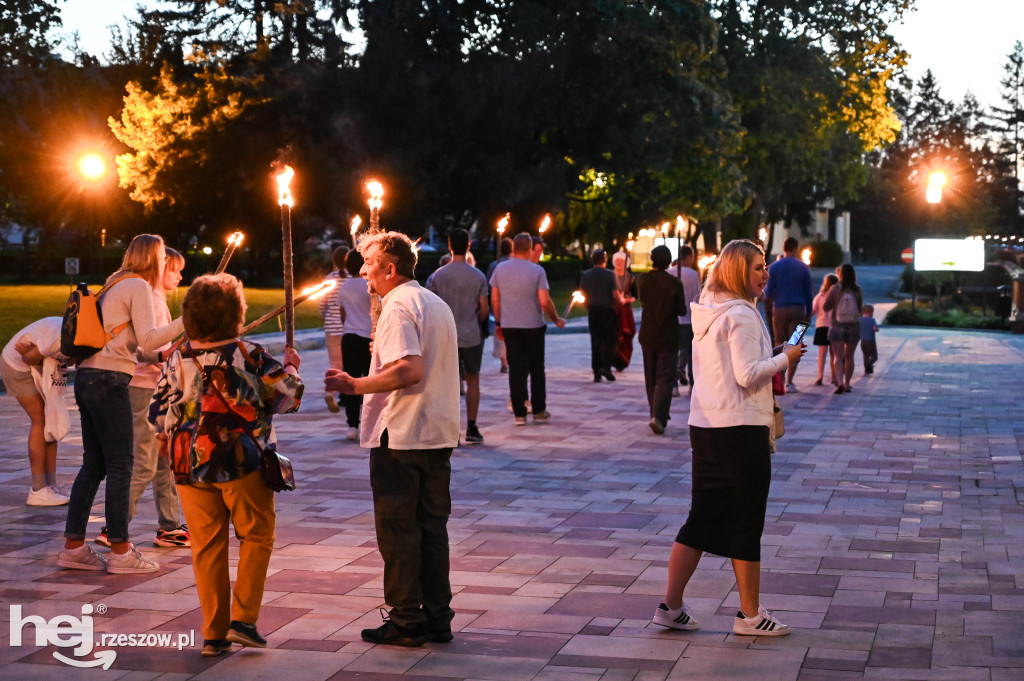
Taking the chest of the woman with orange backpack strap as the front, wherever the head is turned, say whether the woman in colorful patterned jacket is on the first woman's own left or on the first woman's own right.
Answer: on the first woman's own right

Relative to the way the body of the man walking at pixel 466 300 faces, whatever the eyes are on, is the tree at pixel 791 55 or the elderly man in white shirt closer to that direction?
the tree

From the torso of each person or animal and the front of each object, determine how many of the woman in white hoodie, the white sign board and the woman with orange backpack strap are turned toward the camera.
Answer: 1

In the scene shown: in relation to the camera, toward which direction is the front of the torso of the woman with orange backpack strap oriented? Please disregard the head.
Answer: to the viewer's right

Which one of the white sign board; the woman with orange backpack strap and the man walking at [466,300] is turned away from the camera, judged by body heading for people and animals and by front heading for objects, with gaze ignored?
the man walking

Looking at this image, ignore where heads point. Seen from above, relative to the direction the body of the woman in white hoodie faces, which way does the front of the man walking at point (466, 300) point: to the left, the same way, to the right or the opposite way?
to the left

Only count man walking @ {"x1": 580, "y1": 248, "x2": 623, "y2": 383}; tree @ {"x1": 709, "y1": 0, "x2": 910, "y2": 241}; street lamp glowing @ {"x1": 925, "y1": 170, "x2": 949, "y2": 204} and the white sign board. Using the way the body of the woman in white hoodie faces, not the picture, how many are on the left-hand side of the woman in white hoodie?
4

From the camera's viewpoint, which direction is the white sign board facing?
toward the camera

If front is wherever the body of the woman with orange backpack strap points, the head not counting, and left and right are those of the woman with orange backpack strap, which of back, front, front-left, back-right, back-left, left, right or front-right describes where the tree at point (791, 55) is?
front-left

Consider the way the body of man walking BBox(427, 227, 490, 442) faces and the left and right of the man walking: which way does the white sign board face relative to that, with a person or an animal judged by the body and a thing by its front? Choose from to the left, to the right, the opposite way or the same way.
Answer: the opposite way

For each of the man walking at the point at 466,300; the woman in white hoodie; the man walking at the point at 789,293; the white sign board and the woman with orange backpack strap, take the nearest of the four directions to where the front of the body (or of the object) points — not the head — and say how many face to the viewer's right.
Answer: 2

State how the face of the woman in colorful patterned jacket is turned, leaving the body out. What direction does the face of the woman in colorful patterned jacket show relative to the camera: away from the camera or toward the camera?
away from the camera

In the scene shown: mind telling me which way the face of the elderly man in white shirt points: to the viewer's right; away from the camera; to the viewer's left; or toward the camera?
to the viewer's left

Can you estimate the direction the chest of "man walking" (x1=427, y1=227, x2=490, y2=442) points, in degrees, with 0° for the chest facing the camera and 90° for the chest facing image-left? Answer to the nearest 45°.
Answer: approximately 180°
